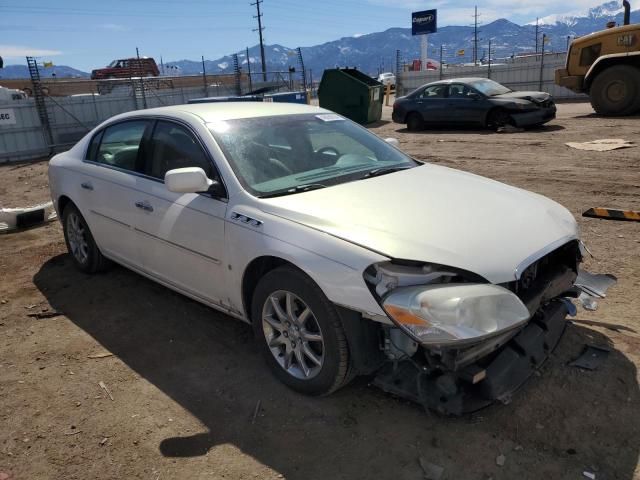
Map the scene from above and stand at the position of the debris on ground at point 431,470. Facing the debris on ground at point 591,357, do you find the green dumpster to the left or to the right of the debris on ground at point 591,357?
left

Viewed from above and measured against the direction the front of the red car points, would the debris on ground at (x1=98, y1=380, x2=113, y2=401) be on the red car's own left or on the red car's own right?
on the red car's own left

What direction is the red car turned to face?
to the viewer's left

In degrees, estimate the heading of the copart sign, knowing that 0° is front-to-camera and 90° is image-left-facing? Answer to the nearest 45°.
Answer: approximately 0°

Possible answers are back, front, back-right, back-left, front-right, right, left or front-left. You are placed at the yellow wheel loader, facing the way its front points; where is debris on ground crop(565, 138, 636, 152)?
right

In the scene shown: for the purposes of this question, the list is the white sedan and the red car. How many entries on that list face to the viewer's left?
1

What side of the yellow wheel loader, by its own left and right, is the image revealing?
right

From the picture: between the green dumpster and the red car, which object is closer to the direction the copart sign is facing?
the green dumpster

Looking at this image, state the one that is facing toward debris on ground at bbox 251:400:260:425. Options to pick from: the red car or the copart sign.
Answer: the copart sign

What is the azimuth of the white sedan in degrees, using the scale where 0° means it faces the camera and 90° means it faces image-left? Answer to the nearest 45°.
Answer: approximately 315°

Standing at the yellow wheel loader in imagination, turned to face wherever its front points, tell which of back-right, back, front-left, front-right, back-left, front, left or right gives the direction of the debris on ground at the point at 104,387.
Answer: right

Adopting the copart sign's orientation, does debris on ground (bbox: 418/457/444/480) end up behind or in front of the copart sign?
in front
